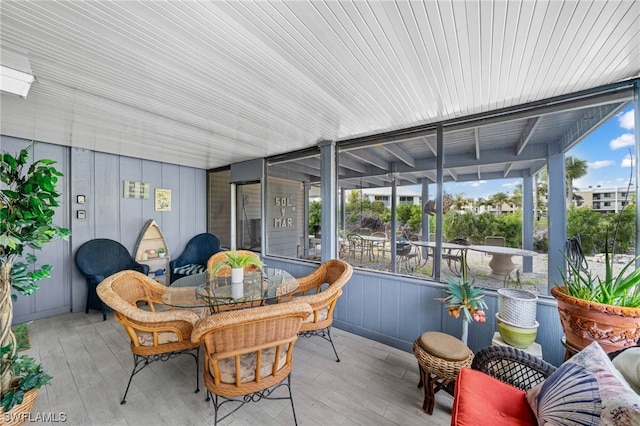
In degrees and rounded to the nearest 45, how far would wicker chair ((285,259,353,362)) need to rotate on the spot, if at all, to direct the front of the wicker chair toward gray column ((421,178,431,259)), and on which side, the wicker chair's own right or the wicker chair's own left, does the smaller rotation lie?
approximately 135° to the wicker chair's own right

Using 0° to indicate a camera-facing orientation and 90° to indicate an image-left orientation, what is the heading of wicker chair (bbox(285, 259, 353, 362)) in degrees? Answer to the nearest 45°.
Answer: approximately 90°

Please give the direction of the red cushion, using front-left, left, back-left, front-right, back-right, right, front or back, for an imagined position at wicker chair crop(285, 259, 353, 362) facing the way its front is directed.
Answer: back-left

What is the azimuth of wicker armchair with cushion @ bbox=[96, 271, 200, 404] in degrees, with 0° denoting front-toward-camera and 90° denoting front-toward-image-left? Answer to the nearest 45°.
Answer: approximately 225°

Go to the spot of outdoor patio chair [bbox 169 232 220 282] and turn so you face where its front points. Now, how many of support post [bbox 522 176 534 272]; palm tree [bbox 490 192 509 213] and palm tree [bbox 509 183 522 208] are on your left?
3

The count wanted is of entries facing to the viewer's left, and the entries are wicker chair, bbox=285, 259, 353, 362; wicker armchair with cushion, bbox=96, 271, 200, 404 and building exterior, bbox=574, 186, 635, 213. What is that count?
1

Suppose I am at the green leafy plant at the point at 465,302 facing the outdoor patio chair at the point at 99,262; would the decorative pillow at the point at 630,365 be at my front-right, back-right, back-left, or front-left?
back-left

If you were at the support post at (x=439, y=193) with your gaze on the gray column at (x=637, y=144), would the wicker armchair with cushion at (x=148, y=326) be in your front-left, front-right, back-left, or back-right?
back-right

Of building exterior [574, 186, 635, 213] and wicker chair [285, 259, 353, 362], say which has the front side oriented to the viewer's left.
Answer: the wicker chair

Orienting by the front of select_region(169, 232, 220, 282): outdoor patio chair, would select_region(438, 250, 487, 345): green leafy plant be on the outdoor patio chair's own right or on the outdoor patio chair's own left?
on the outdoor patio chair's own left

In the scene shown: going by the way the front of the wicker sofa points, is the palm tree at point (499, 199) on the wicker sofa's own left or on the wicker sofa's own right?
on the wicker sofa's own right

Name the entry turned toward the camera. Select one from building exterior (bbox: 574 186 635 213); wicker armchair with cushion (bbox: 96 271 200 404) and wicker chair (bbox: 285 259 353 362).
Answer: the building exterior

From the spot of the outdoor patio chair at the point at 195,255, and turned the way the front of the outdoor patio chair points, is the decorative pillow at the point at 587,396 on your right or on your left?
on your left

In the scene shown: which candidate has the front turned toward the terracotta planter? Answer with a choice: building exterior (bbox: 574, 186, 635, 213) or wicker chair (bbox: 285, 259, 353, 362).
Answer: the building exterior

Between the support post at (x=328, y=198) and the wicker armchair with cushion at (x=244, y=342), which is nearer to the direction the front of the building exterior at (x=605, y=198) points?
the wicker armchair with cushion

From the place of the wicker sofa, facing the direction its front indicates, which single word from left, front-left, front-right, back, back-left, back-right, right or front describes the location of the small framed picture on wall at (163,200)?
front-right

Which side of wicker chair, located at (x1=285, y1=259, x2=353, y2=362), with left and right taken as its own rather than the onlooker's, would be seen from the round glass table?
front

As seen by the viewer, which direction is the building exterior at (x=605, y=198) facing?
toward the camera

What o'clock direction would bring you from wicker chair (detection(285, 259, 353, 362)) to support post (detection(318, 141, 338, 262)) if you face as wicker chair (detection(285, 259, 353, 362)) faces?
The support post is roughly at 3 o'clock from the wicker chair.
